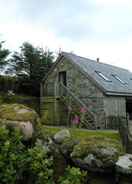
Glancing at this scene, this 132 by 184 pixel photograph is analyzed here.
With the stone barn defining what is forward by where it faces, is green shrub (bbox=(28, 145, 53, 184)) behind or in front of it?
in front

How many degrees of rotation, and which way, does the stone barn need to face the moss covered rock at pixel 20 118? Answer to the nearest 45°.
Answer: approximately 45° to its left

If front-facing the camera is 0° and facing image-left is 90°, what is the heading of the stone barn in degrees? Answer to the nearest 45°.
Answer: approximately 45°

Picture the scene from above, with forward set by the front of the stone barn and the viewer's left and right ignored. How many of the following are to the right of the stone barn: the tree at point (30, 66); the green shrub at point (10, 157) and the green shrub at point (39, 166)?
1

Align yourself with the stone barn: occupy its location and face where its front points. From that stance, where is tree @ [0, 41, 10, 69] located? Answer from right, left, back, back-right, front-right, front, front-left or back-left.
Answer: front-right

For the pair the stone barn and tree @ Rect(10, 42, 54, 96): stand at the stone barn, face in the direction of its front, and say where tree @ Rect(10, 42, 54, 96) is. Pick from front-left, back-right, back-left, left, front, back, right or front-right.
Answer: right

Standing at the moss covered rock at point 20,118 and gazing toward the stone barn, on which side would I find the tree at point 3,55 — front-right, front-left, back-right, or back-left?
front-left
